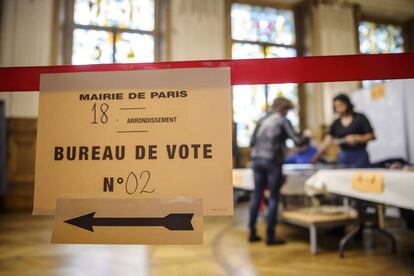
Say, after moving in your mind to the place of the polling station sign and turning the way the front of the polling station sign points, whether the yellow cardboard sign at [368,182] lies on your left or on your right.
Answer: on your left

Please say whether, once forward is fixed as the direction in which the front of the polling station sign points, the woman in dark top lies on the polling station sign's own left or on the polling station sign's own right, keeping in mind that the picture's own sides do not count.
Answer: on the polling station sign's own left

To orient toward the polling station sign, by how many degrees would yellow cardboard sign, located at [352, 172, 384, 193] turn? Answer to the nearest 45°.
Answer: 0° — it already faces it

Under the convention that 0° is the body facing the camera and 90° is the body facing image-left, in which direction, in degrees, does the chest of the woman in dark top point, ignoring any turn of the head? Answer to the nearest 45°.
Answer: approximately 45°

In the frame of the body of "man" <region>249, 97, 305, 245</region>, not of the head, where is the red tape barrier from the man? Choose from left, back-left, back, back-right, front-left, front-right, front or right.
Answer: back-right

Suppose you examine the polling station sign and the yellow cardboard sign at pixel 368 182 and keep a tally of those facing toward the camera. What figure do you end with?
2

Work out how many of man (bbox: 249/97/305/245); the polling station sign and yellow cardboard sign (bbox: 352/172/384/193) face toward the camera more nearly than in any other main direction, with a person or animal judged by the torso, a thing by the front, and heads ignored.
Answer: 2

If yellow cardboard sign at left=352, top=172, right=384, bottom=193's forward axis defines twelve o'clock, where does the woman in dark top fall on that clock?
The woman in dark top is roughly at 6 o'clock from the yellow cardboard sign.

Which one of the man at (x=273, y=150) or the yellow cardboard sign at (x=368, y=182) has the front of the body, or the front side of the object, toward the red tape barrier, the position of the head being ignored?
the yellow cardboard sign

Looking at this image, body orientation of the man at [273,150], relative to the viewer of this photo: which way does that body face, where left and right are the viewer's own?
facing away from the viewer and to the right of the viewer

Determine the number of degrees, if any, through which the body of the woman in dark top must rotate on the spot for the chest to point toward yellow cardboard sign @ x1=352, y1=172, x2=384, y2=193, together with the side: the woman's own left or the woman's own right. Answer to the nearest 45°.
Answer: approximately 45° to the woman's own left
